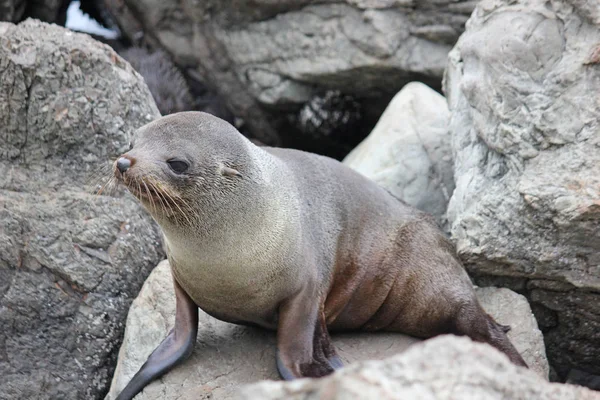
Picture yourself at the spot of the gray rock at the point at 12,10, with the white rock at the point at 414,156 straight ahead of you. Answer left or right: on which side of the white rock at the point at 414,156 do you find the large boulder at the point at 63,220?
right

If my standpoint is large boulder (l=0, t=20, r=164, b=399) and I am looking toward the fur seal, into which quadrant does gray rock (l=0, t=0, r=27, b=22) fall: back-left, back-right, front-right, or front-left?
back-left

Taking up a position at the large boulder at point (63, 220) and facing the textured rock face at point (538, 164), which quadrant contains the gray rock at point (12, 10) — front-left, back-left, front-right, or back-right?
back-left

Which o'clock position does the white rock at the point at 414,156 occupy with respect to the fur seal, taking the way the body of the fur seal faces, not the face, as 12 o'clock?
The white rock is roughly at 5 o'clock from the fur seal.

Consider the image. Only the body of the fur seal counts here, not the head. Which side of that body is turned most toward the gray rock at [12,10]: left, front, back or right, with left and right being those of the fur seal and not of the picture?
right

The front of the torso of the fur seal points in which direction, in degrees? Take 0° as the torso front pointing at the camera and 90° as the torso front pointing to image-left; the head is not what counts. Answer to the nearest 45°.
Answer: approximately 45°

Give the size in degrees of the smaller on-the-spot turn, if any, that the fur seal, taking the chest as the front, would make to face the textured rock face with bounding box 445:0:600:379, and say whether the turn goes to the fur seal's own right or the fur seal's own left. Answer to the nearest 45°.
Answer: approximately 180°

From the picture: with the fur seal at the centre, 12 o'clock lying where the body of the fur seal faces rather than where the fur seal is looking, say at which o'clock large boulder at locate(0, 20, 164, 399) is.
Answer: The large boulder is roughly at 2 o'clock from the fur seal.
